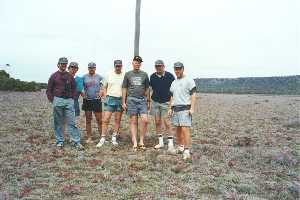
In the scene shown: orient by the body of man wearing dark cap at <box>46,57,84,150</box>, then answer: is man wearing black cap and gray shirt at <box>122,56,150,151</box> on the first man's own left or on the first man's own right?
on the first man's own left

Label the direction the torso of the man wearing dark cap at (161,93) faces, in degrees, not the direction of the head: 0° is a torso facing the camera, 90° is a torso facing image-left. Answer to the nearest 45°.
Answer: approximately 0°

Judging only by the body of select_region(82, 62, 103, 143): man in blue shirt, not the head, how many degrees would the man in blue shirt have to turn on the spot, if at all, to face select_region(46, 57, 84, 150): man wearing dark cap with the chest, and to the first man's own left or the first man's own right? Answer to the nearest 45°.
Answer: approximately 45° to the first man's own right

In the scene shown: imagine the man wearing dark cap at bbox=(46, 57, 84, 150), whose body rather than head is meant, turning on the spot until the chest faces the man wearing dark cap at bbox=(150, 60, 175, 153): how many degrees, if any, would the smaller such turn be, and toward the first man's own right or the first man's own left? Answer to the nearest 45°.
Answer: approximately 90° to the first man's own left

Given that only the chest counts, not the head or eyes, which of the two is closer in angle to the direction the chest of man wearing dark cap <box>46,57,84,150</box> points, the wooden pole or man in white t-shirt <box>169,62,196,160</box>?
the man in white t-shirt

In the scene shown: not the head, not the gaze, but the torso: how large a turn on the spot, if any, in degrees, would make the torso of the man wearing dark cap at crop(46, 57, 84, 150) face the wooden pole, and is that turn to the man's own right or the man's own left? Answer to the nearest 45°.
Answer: approximately 135° to the man's own left

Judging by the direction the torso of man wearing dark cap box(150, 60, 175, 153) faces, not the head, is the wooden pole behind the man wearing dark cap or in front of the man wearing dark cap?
behind

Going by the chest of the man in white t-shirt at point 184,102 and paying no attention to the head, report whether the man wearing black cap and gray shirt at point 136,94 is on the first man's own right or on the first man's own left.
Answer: on the first man's own right
